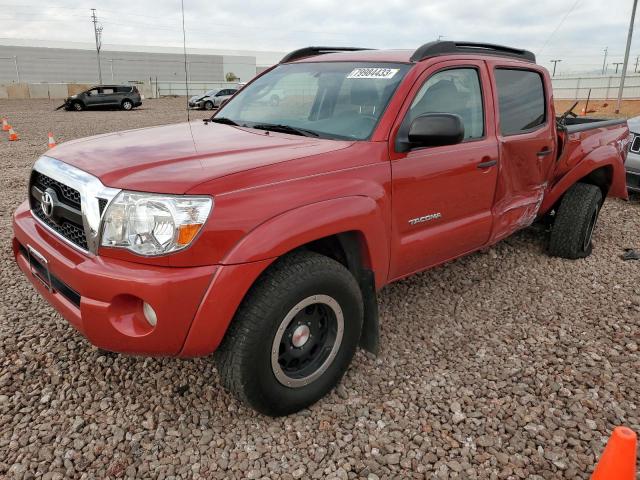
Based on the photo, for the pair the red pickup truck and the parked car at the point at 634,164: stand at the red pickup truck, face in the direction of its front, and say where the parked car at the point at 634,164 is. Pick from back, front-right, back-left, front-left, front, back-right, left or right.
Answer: back

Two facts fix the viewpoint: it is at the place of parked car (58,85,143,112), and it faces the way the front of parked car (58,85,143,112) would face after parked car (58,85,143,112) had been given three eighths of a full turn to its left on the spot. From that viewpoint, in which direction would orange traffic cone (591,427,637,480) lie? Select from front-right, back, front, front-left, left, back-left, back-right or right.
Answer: front-right

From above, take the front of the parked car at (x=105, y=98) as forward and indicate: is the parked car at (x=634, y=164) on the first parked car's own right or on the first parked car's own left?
on the first parked car's own left

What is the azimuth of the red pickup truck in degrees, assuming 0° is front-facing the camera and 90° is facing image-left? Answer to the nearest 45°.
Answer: approximately 45°

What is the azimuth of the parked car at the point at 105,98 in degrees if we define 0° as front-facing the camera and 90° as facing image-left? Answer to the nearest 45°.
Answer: approximately 90°

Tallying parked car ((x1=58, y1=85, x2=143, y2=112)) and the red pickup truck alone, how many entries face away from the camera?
0

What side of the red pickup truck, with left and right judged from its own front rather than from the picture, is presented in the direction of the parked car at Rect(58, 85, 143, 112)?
right

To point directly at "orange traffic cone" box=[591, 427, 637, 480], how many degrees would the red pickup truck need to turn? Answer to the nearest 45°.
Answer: approximately 90° to its left

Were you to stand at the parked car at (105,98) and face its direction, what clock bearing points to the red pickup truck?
The red pickup truck is roughly at 9 o'clock from the parked car.
